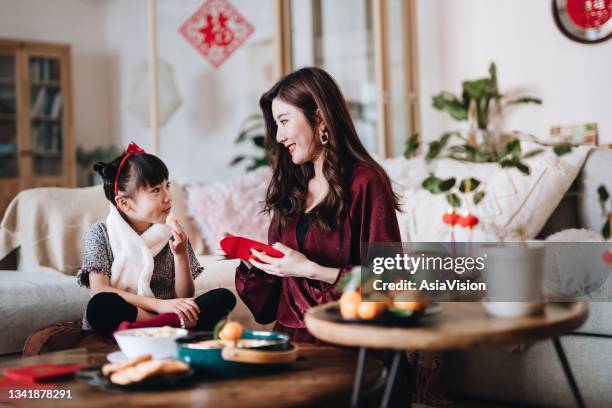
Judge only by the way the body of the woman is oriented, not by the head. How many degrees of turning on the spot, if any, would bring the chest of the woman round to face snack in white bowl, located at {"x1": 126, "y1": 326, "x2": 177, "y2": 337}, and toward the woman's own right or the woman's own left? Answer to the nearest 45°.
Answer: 0° — they already face it

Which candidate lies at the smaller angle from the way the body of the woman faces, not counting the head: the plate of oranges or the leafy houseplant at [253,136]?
the plate of oranges

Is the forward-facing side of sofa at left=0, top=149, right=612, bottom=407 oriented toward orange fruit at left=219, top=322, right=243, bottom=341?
yes

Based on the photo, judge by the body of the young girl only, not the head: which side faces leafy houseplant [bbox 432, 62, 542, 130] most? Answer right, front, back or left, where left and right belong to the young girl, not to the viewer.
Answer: left

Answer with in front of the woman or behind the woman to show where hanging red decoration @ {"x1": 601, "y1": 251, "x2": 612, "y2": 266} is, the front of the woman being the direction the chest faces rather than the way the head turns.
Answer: behind

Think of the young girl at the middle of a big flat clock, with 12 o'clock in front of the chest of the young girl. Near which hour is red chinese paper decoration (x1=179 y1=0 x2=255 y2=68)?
The red chinese paper decoration is roughly at 8 o'clock from the young girl.

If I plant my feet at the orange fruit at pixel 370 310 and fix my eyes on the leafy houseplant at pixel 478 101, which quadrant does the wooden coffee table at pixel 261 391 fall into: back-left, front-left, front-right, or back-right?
back-left

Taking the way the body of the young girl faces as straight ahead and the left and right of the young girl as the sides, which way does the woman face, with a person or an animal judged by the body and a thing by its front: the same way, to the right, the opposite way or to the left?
to the right

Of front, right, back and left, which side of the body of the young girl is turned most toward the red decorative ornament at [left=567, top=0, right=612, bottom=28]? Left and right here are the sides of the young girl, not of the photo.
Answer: left

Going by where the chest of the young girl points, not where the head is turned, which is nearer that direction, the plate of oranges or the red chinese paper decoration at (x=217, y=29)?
the plate of oranges

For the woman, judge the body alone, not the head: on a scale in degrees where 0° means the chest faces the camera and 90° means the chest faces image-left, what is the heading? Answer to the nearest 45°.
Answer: approximately 45°
